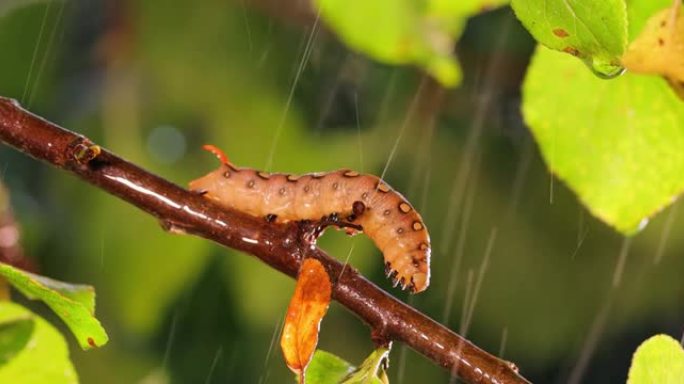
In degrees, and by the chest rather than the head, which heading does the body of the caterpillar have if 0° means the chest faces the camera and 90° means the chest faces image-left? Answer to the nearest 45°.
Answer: approximately 270°
